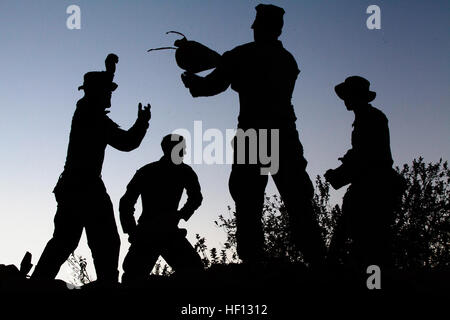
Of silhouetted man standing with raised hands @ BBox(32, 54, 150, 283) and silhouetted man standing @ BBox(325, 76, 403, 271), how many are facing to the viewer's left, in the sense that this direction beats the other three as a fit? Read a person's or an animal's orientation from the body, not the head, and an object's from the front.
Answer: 1

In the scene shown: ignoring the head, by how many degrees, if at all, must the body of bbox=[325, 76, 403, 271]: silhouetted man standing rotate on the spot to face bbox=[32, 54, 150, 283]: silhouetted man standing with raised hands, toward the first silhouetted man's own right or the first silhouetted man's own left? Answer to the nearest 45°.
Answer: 0° — they already face them

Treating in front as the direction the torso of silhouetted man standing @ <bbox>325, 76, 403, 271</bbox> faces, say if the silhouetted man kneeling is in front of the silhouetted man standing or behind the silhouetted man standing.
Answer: in front

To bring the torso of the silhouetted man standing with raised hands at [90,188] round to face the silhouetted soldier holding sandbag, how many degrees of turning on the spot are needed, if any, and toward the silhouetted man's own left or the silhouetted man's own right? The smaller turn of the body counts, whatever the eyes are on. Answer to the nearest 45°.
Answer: approximately 45° to the silhouetted man's own right

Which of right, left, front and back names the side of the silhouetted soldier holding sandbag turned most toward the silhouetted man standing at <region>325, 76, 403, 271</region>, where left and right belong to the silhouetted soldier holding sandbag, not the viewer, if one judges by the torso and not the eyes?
back

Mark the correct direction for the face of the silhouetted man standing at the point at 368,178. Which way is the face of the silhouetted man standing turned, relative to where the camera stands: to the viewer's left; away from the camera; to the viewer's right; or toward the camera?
to the viewer's left

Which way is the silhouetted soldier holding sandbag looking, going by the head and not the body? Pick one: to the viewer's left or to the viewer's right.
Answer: to the viewer's left

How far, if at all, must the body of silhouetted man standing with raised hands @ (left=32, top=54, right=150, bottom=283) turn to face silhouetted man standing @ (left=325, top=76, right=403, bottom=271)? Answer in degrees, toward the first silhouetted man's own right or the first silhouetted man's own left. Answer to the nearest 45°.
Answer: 0° — they already face them

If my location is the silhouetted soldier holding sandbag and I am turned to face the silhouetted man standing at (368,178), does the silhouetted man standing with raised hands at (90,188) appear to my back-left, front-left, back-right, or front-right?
back-left

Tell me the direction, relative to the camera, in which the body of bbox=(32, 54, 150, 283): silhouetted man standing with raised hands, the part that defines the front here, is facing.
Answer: to the viewer's right

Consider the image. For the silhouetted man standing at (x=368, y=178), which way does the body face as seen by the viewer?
to the viewer's left
